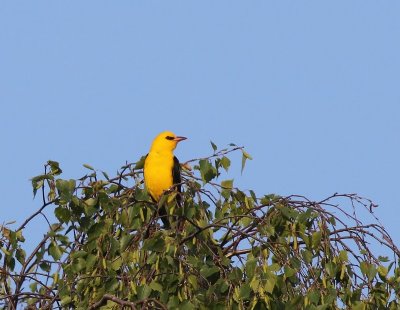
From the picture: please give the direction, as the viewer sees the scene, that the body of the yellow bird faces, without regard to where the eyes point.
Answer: toward the camera
